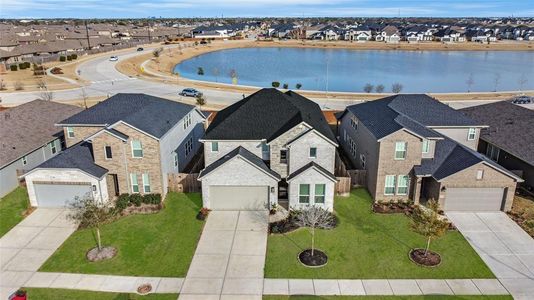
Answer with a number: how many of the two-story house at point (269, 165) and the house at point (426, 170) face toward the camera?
2

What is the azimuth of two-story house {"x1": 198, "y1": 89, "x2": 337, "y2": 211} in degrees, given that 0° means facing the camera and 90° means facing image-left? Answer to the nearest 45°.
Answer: approximately 0°

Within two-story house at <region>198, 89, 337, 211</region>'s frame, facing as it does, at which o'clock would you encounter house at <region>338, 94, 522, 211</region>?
The house is roughly at 9 o'clock from the two-story house.

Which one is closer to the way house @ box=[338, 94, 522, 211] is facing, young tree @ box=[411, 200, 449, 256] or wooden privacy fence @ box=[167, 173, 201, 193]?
the young tree

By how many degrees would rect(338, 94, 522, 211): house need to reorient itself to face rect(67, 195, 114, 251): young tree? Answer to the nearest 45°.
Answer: approximately 45° to its right

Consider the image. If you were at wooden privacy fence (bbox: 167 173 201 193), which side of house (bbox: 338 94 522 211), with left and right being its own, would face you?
right

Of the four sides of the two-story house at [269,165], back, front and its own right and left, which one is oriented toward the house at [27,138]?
right

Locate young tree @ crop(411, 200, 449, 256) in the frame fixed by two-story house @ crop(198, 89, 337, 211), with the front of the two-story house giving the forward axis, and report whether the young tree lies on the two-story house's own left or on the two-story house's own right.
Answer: on the two-story house's own left

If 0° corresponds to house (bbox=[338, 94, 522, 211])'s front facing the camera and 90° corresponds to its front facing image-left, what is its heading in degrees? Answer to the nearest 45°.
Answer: approximately 0°
